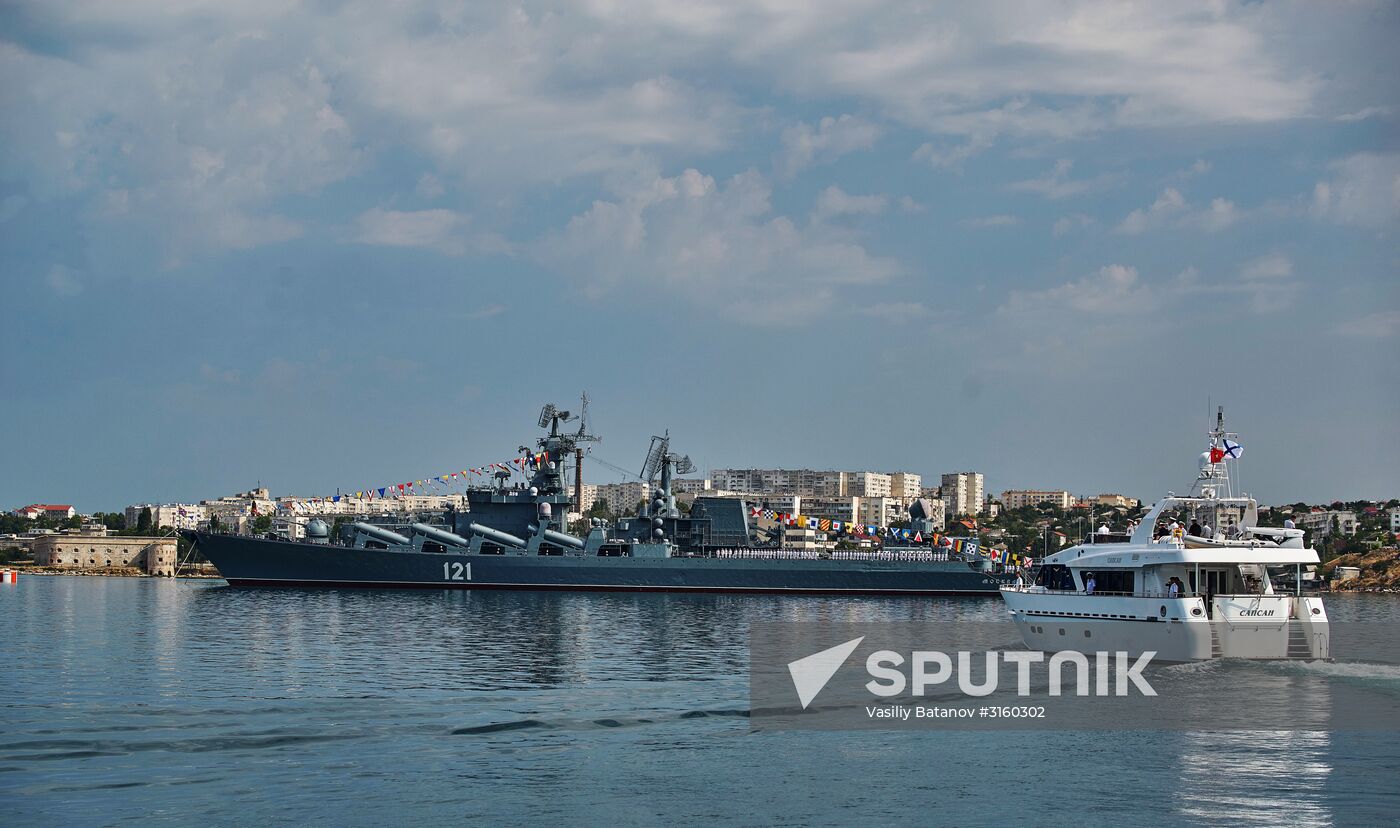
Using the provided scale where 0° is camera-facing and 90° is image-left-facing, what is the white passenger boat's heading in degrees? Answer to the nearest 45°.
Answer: approximately 135°
